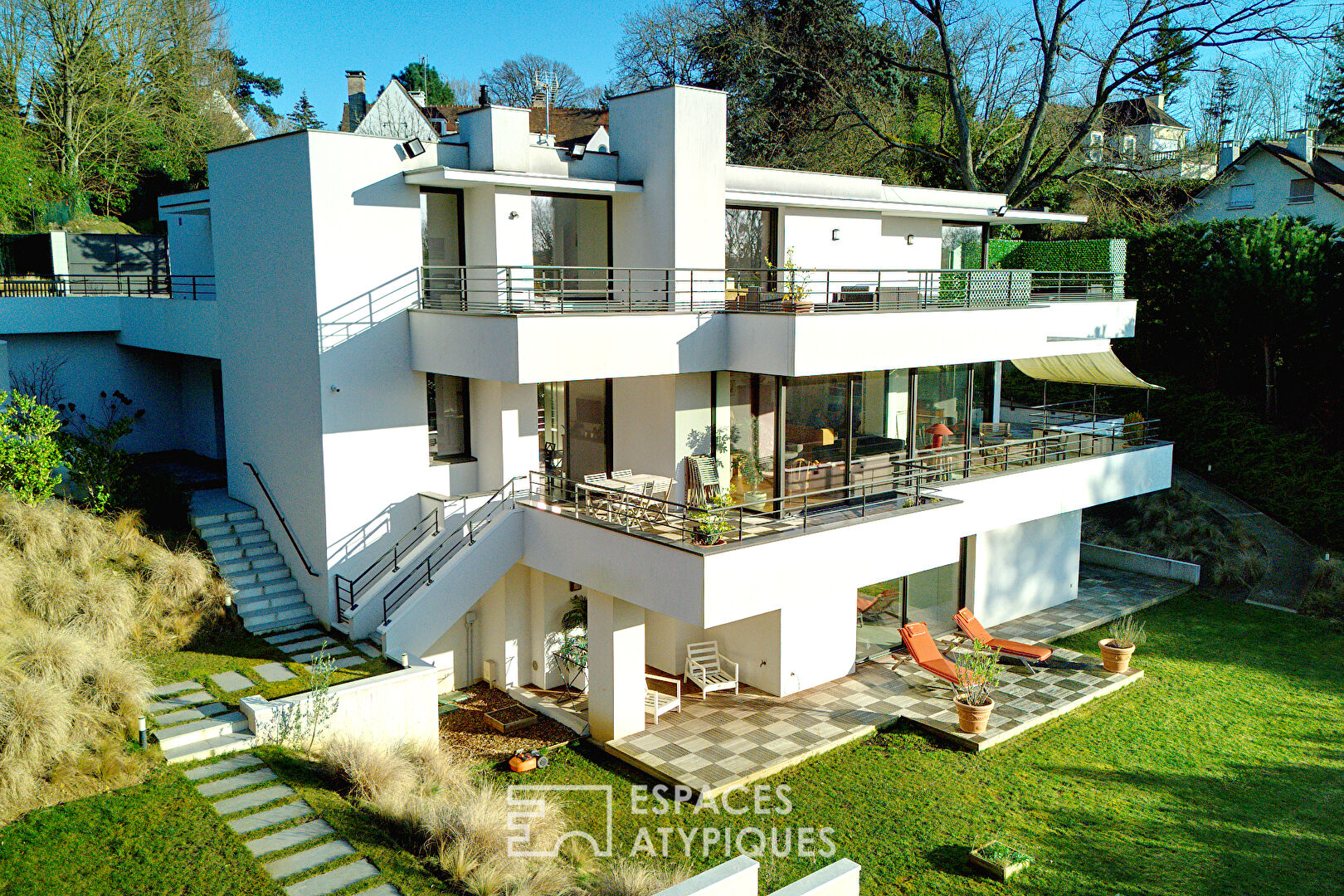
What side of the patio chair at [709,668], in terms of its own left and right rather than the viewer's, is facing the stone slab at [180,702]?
right

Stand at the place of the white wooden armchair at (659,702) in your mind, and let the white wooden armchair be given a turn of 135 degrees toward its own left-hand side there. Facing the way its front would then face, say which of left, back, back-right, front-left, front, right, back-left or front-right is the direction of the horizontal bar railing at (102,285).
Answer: front-left

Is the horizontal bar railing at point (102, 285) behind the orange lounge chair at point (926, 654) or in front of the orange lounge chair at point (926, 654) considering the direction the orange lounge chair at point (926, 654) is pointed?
behind

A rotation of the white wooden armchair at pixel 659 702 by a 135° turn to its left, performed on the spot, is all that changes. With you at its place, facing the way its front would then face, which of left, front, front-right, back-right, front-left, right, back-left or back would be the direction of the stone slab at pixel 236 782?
back-left

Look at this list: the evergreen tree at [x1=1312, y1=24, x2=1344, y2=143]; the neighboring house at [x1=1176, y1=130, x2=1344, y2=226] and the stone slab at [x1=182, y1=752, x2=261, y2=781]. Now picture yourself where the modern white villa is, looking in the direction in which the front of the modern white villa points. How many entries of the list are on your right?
1

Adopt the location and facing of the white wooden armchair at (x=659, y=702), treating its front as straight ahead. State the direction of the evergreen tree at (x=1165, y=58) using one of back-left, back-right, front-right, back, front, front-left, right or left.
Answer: left

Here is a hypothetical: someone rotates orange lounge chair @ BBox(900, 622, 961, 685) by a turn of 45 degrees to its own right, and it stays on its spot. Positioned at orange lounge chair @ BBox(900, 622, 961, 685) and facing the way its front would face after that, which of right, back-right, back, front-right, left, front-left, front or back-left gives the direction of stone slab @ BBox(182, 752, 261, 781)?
front-right

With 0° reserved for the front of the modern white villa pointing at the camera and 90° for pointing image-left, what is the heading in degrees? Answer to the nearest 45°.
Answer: approximately 315°

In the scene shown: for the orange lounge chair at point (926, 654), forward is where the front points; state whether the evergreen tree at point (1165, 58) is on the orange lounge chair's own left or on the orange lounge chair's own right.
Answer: on the orange lounge chair's own left
